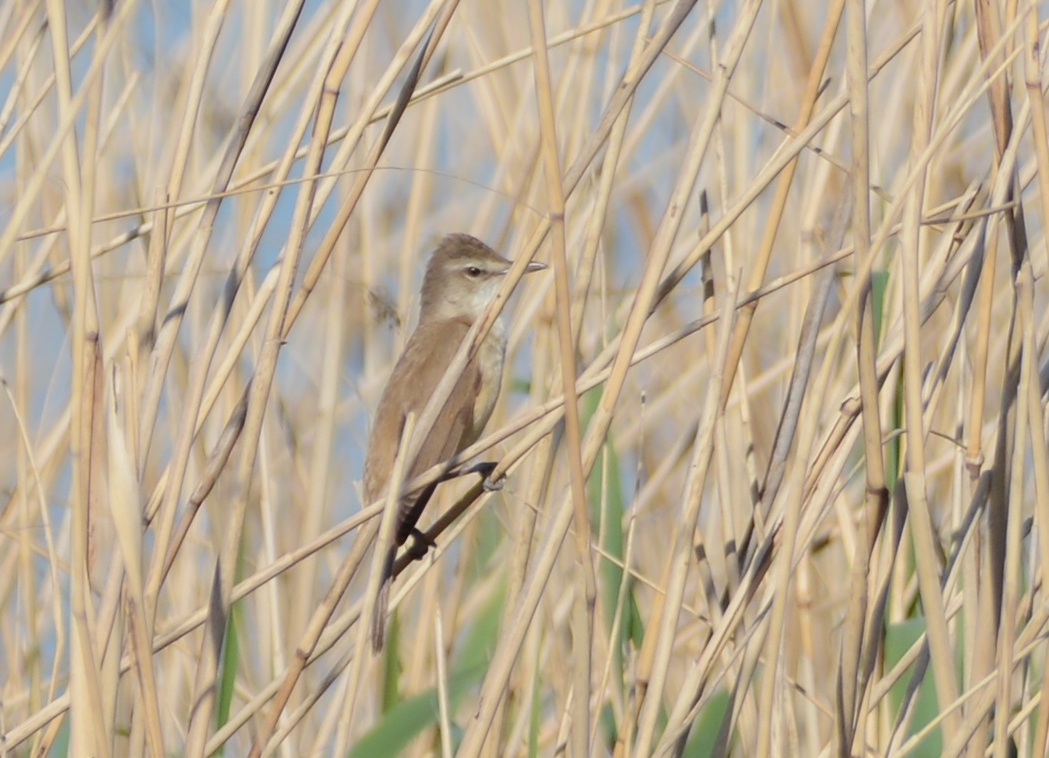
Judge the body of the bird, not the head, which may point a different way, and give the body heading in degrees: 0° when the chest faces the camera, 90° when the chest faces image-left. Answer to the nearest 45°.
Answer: approximately 270°
